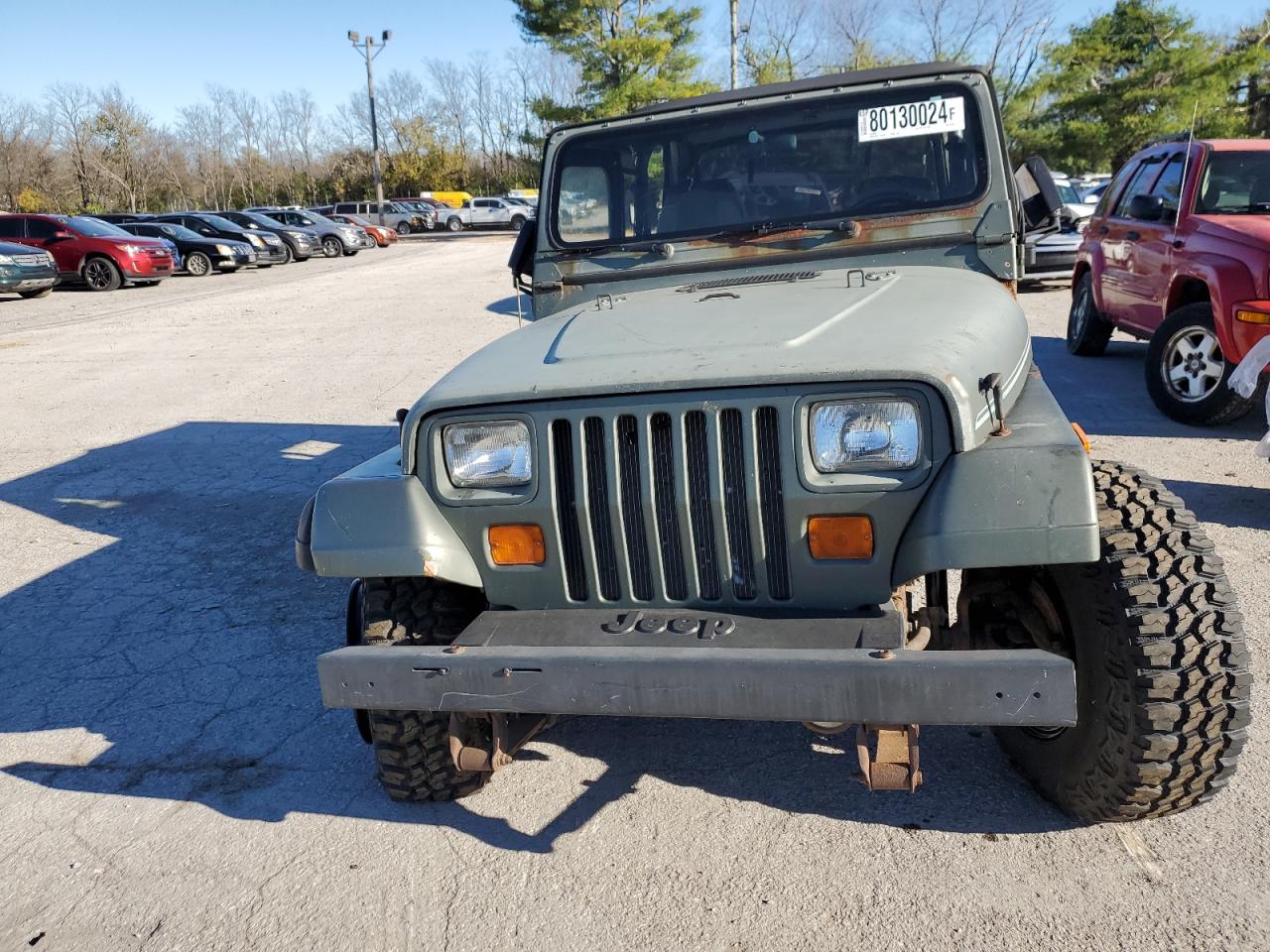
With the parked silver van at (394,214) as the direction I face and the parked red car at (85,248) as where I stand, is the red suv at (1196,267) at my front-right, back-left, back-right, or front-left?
back-right

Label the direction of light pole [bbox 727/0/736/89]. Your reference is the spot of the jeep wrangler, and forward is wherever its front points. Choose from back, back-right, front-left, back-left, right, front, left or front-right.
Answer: back

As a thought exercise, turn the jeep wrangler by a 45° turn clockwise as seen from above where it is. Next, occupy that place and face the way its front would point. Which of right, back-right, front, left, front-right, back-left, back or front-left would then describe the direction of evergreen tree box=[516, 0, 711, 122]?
back-right

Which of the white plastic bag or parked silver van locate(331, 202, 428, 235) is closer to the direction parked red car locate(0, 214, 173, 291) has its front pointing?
the white plastic bag

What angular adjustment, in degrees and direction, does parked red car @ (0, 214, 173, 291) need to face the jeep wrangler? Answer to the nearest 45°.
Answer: approximately 45° to its right

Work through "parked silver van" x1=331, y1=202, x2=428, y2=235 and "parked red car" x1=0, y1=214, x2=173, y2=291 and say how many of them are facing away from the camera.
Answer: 0

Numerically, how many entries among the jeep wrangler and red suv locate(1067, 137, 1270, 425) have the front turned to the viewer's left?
0

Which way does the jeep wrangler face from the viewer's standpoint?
toward the camera

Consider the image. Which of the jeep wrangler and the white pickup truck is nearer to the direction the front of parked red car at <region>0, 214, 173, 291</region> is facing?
the jeep wrangler

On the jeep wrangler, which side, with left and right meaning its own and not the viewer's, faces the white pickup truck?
back

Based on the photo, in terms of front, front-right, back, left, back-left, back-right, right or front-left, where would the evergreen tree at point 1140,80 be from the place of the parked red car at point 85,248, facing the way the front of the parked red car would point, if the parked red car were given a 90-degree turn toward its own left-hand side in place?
front-right

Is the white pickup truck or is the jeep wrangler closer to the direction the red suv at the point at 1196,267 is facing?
the jeep wrangler

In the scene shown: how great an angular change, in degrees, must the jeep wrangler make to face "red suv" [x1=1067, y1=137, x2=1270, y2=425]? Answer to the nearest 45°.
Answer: approximately 135° to its left

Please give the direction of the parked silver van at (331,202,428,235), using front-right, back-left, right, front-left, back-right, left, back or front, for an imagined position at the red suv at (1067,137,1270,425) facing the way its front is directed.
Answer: back
